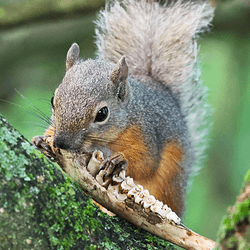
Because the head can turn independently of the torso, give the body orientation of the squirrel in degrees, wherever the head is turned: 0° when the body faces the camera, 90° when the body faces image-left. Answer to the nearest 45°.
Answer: approximately 45°
